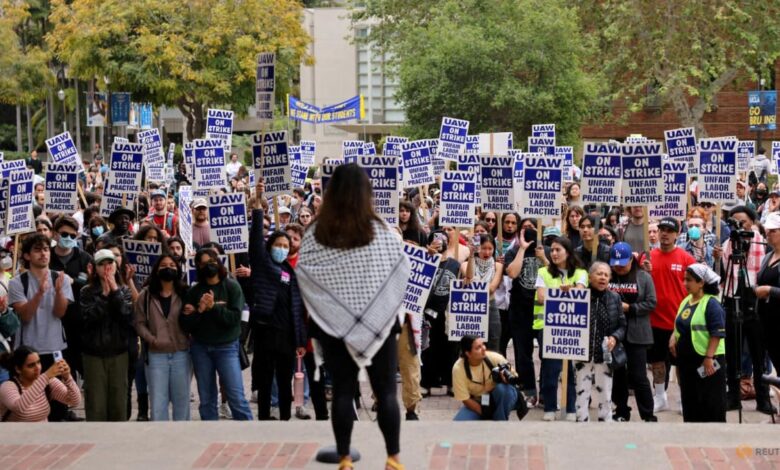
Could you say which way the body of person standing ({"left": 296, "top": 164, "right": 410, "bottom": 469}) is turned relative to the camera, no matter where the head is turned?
away from the camera

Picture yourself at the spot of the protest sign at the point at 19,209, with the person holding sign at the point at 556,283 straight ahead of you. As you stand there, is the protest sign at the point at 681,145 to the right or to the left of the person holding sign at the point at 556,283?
left

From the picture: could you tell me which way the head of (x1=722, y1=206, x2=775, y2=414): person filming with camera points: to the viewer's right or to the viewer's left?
to the viewer's left

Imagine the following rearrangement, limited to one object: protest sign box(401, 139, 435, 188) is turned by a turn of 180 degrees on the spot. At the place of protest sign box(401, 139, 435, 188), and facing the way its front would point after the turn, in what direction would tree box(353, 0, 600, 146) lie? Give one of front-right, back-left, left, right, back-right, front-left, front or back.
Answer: front

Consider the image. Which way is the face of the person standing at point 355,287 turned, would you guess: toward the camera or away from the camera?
away from the camera

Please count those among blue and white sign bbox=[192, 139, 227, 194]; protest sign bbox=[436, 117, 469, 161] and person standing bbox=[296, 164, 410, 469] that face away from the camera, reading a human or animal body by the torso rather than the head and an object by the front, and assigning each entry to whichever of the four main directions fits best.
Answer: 1

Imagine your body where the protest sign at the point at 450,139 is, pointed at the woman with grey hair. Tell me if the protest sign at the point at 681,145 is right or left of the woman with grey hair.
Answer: left

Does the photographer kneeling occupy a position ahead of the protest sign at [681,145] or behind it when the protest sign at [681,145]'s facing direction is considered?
ahead

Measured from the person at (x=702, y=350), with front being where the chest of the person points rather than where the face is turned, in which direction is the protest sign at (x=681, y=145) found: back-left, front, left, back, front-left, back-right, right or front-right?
back-right
